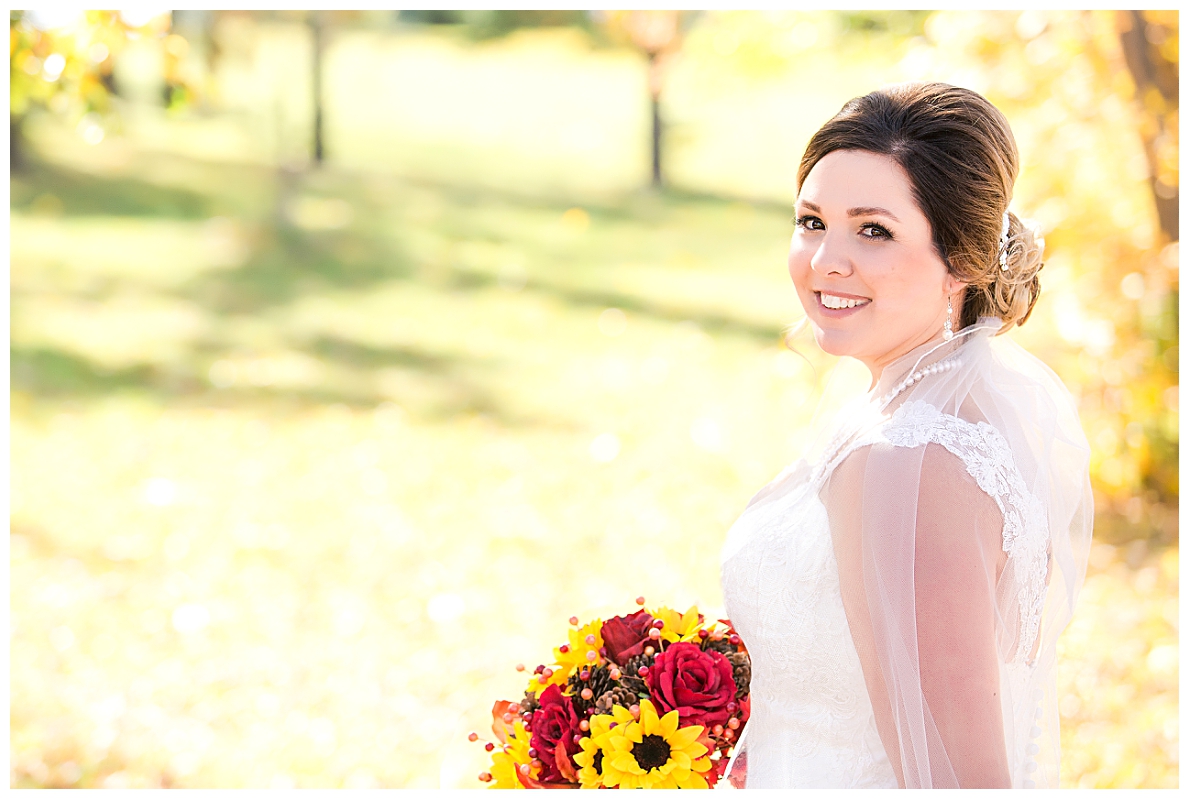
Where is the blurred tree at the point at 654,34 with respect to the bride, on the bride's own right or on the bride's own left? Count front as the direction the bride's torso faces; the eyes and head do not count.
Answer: on the bride's own right

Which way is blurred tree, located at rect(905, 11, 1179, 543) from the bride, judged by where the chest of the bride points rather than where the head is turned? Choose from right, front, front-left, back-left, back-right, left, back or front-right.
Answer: right

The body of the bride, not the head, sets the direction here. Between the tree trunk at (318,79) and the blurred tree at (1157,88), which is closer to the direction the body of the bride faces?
the tree trunk

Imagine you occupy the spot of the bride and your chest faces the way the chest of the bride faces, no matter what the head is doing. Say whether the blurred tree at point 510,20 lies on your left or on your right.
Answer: on your right

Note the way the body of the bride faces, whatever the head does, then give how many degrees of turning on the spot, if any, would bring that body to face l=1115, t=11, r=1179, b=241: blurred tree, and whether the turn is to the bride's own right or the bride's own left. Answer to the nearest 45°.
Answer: approximately 90° to the bride's own right

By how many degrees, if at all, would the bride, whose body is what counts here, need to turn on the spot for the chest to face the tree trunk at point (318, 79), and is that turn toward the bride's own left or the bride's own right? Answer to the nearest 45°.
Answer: approximately 45° to the bride's own right

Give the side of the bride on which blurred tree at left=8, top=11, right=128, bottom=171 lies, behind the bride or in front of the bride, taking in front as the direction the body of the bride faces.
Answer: in front

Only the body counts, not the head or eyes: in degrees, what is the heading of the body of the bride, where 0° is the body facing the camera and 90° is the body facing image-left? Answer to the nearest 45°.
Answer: approximately 90°

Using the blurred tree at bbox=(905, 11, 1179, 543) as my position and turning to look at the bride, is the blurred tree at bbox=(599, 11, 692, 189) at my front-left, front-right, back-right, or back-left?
back-right
